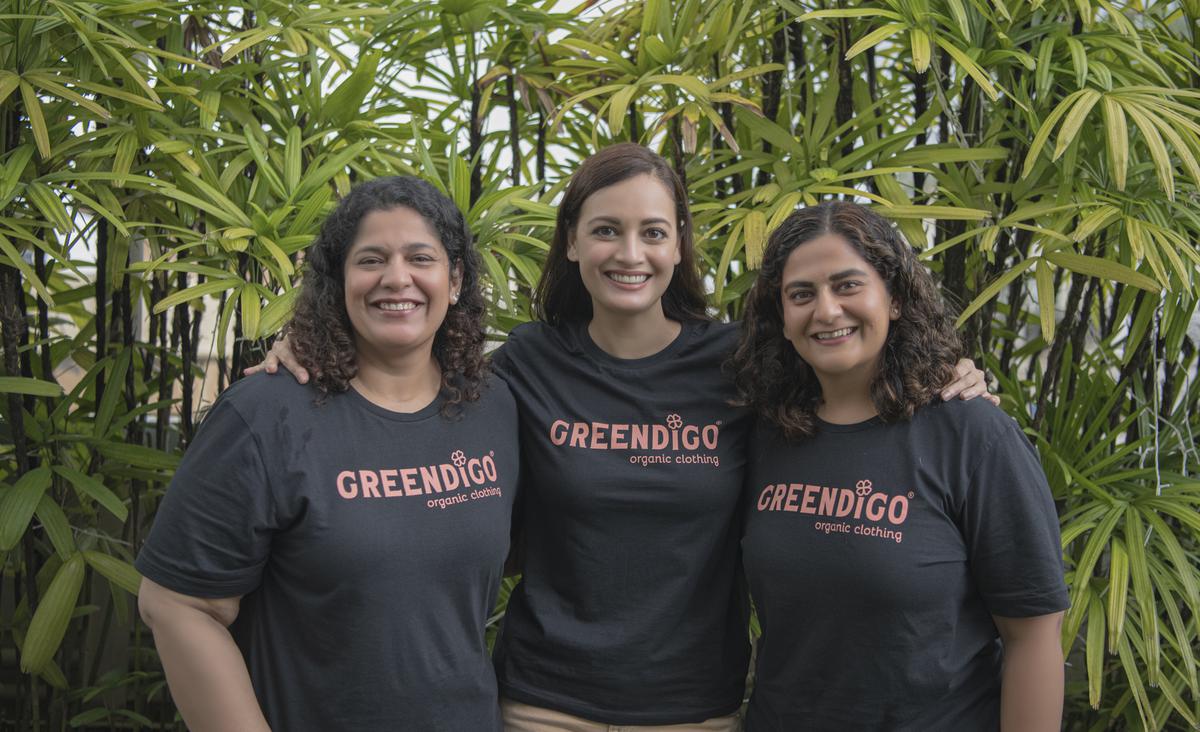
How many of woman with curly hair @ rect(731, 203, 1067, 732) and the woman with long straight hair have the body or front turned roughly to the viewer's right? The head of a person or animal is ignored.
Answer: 0

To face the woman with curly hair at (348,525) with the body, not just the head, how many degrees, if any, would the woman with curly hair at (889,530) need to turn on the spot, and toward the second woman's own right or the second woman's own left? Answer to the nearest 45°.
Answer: approximately 45° to the second woman's own right

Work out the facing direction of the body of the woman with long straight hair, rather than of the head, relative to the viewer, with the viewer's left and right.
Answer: facing the viewer

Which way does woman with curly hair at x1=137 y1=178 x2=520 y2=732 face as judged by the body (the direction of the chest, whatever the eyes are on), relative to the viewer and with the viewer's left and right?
facing the viewer and to the right of the viewer

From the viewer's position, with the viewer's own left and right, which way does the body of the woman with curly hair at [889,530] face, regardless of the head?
facing the viewer and to the left of the viewer

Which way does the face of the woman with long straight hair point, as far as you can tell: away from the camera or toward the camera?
toward the camera

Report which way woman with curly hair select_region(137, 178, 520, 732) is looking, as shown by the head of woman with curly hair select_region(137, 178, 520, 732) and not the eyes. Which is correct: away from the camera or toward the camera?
toward the camera

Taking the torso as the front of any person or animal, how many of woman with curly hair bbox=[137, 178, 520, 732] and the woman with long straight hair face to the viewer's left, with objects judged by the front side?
0
